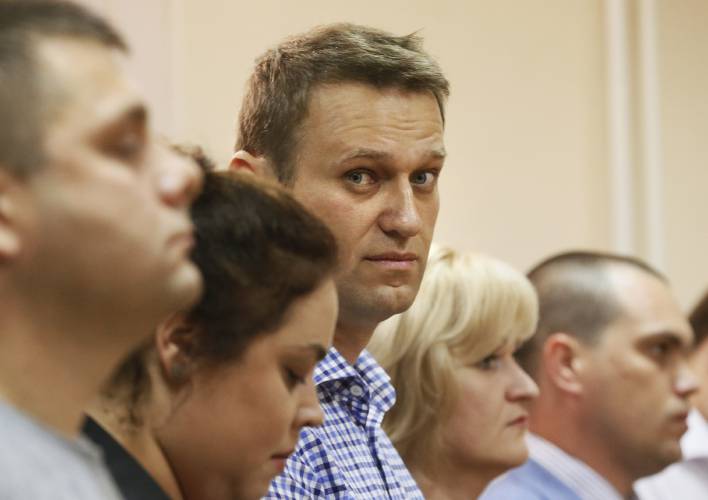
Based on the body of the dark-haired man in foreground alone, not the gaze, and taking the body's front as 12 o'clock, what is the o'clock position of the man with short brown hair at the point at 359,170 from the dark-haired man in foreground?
The man with short brown hair is roughly at 10 o'clock from the dark-haired man in foreground.

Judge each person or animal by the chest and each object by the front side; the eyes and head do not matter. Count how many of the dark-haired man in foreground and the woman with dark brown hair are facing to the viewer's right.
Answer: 2

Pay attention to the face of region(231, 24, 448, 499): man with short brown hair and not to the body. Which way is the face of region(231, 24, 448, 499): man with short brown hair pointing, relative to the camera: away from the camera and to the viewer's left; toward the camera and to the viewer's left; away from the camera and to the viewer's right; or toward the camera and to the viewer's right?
toward the camera and to the viewer's right

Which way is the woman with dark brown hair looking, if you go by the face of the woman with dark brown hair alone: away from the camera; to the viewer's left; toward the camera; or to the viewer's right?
to the viewer's right

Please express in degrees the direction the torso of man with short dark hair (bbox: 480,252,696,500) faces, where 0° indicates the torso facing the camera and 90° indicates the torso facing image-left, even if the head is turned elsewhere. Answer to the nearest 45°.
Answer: approximately 270°

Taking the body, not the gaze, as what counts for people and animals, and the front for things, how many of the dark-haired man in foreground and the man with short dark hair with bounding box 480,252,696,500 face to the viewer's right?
2

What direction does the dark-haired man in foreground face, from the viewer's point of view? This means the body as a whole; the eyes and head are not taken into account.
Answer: to the viewer's right

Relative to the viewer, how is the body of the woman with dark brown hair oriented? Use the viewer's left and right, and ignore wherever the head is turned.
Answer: facing to the right of the viewer

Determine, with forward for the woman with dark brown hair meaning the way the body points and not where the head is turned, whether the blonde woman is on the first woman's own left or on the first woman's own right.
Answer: on the first woman's own left

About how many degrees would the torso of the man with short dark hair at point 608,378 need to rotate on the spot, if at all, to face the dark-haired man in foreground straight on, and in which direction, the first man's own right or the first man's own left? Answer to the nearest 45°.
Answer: approximately 90° to the first man's own right
